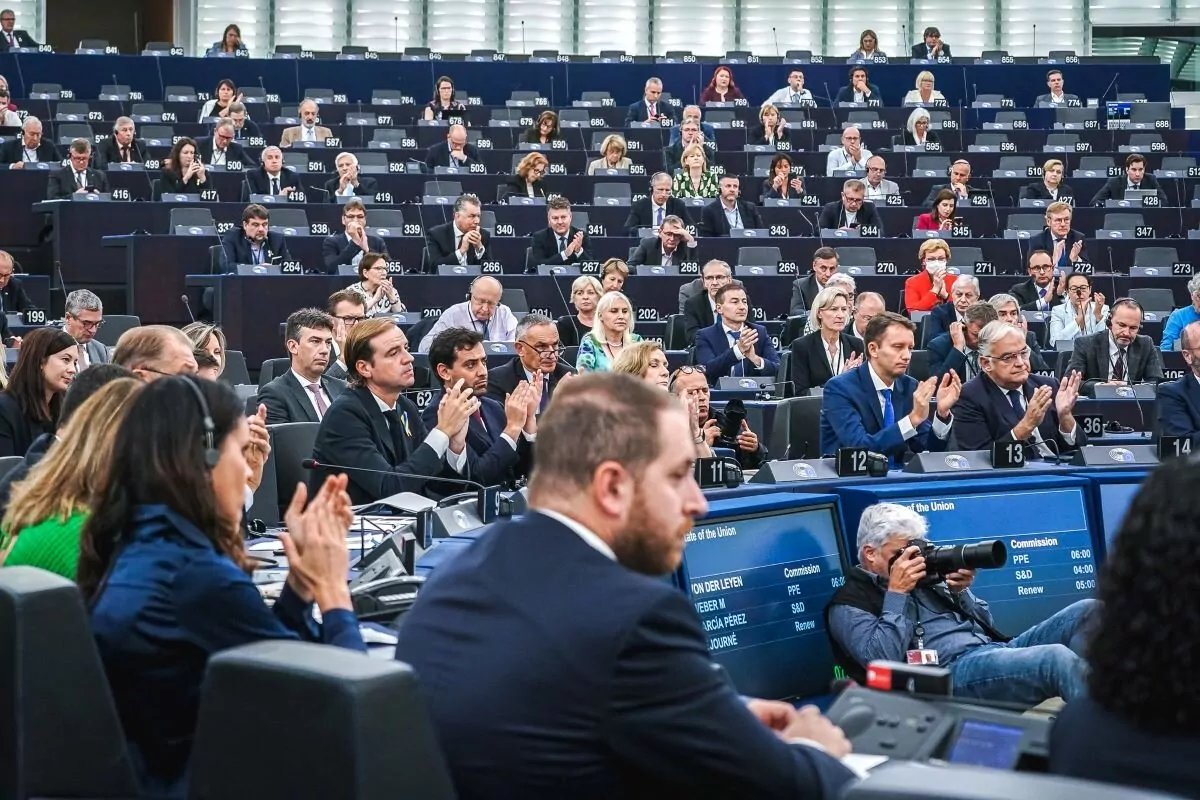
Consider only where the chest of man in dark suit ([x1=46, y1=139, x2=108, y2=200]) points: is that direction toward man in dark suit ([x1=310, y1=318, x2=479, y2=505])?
yes

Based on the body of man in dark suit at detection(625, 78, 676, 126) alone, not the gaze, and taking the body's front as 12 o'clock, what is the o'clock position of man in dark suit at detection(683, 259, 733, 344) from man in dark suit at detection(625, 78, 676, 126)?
man in dark suit at detection(683, 259, 733, 344) is roughly at 12 o'clock from man in dark suit at detection(625, 78, 676, 126).

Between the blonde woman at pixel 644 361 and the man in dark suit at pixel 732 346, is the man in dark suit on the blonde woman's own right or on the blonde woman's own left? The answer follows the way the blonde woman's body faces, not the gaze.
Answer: on the blonde woman's own left

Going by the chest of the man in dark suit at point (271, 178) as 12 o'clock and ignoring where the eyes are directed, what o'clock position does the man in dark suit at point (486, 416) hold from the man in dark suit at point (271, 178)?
the man in dark suit at point (486, 416) is roughly at 12 o'clock from the man in dark suit at point (271, 178).

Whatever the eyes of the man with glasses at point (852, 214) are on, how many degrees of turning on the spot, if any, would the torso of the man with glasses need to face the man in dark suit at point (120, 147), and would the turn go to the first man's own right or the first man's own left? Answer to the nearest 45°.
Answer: approximately 90° to the first man's own right

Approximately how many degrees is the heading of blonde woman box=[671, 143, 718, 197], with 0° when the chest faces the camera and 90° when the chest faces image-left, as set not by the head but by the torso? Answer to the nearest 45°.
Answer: approximately 0°

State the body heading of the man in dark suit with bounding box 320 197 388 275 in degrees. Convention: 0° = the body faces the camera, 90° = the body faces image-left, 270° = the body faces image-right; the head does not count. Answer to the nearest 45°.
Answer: approximately 0°

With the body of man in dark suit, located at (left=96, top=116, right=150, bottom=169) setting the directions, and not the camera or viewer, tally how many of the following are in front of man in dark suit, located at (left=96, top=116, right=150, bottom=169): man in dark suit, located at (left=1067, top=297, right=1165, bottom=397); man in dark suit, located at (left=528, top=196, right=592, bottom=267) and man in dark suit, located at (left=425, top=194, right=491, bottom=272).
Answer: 3

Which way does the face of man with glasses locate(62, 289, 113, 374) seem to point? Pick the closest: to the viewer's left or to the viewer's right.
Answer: to the viewer's right

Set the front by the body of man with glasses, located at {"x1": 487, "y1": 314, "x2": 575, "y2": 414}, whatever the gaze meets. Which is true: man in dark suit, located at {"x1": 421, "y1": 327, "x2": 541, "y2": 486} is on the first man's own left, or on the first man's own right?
on the first man's own right
